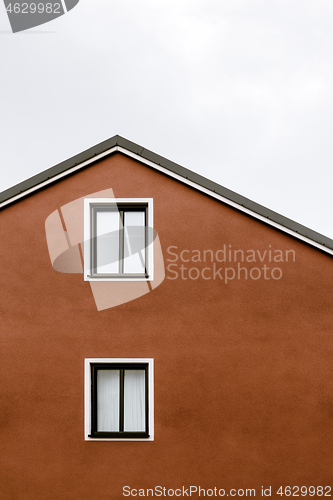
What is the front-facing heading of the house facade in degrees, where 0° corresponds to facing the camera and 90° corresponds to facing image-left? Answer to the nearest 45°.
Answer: approximately 0°
